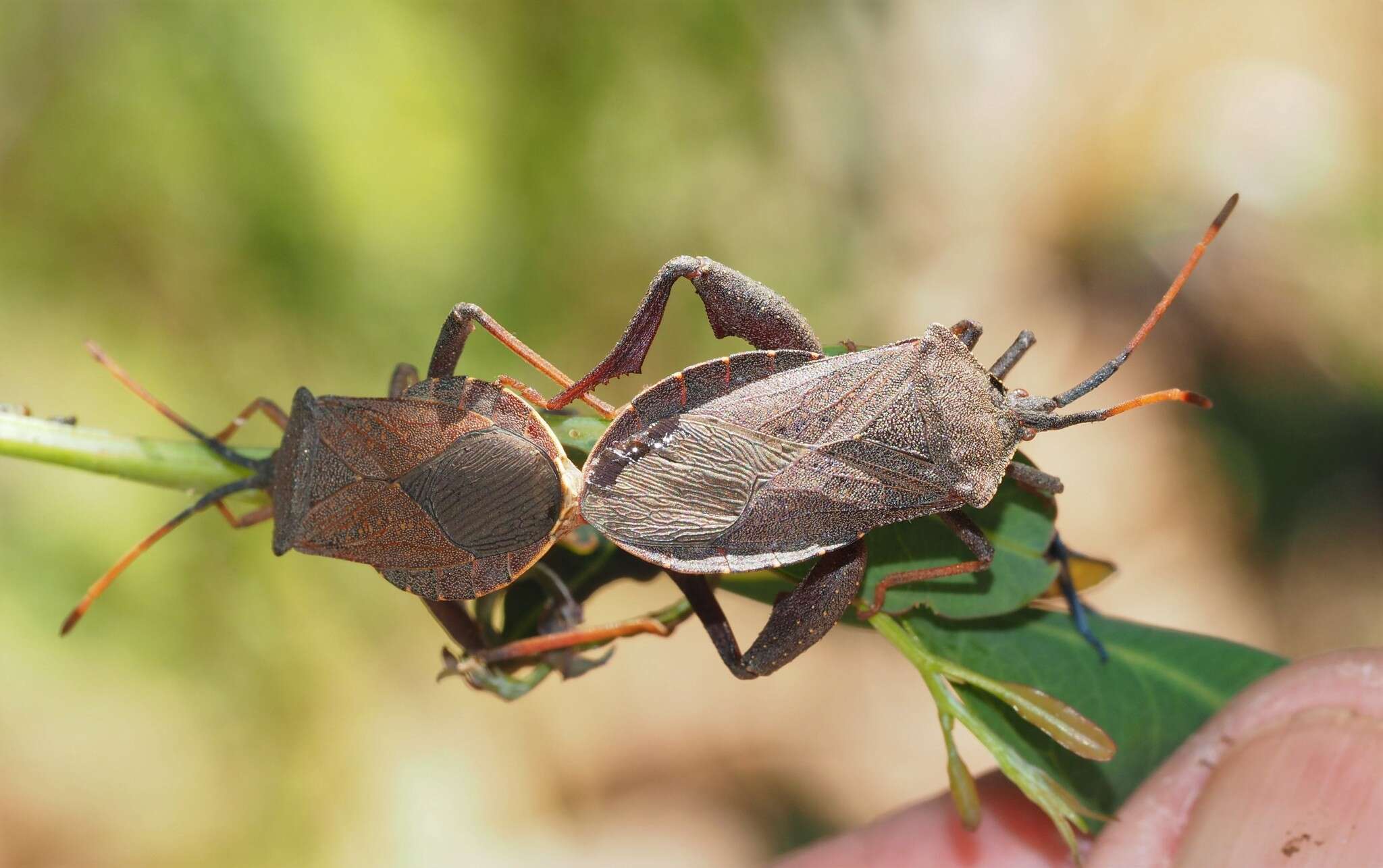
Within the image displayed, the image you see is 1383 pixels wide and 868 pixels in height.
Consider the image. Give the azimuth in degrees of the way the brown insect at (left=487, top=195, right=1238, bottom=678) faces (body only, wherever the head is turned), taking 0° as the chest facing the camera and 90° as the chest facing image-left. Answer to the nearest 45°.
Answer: approximately 270°

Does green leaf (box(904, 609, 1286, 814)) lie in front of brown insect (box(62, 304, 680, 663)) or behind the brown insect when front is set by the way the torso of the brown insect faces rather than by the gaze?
behind

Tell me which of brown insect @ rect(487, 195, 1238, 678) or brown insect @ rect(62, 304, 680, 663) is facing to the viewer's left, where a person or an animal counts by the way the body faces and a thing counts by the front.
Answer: brown insect @ rect(62, 304, 680, 663)

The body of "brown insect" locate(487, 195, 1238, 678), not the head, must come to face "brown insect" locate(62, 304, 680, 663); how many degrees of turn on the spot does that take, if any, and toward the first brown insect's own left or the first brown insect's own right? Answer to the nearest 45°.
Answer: approximately 180°

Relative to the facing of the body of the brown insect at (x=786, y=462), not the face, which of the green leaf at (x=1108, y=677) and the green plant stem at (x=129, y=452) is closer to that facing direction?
the green leaf

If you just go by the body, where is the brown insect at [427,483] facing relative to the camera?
to the viewer's left

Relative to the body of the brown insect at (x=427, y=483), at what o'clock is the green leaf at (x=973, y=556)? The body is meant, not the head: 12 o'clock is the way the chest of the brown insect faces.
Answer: The green leaf is roughly at 6 o'clock from the brown insect.

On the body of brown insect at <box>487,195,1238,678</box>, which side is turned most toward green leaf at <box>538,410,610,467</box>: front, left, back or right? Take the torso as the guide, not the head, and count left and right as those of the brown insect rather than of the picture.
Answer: back

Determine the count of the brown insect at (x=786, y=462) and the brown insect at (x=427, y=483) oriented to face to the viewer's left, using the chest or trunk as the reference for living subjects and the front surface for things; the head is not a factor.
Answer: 1
